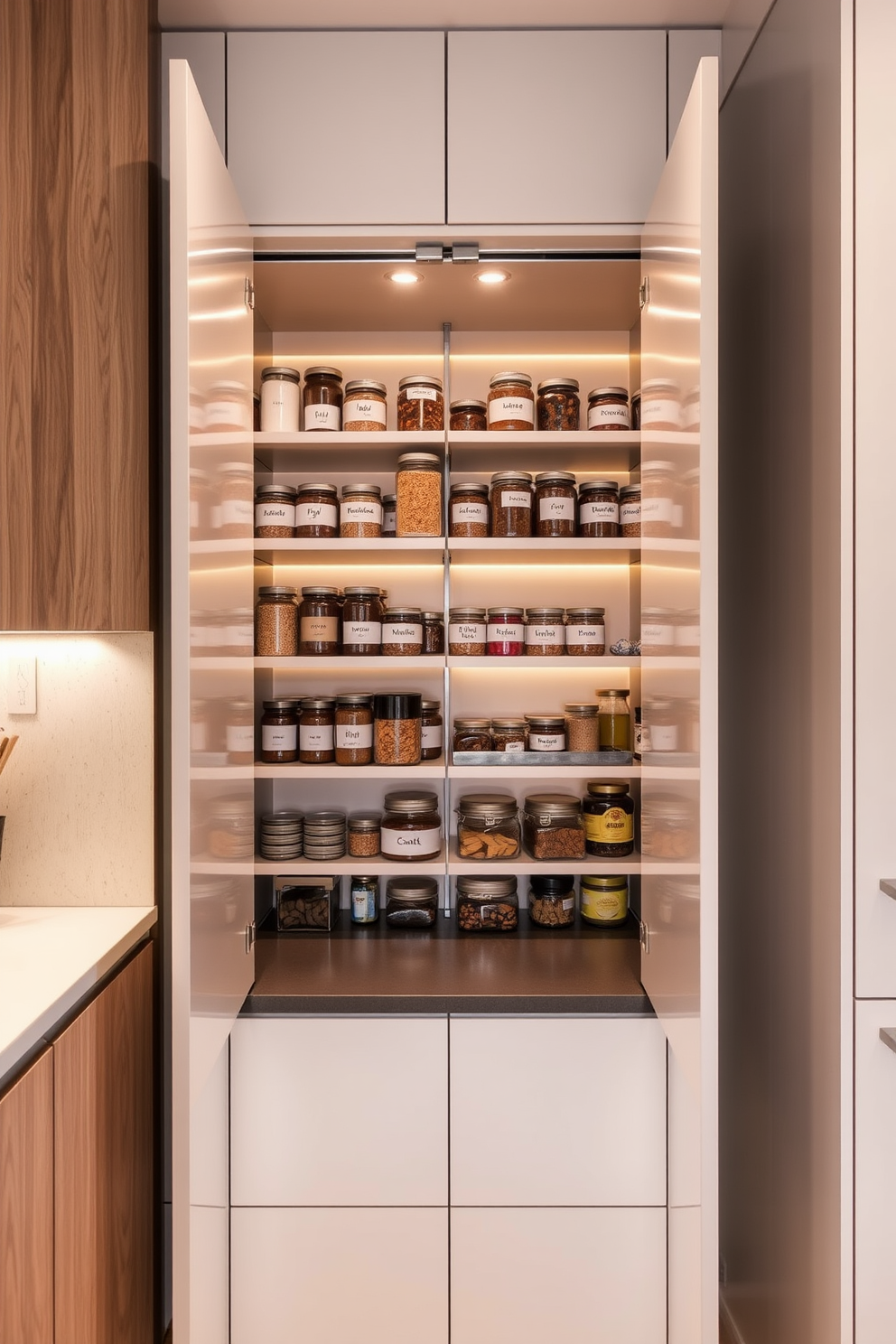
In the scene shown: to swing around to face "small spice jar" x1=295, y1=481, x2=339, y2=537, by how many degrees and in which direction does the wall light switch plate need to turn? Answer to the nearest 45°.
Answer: approximately 90° to its left

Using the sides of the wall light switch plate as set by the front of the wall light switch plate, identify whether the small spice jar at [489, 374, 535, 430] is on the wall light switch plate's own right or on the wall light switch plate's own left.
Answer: on the wall light switch plate's own left

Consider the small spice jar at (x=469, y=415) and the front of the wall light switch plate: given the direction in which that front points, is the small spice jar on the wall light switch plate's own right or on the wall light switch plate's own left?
on the wall light switch plate's own left

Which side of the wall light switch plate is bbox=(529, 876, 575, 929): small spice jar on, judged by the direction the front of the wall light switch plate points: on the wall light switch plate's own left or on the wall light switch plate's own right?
on the wall light switch plate's own left

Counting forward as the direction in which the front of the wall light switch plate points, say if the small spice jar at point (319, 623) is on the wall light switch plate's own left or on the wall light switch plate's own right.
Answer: on the wall light switch plate's own left

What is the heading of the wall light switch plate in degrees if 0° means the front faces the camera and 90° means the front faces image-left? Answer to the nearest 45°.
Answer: approximately 0°

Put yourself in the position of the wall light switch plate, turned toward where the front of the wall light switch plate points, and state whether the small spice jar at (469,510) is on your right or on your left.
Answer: on your left

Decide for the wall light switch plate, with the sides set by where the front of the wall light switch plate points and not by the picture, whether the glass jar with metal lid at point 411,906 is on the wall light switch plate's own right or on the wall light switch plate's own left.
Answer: on the wall light switch plate's own left

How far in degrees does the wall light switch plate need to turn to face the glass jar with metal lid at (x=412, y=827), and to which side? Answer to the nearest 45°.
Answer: approximately 90° to its left

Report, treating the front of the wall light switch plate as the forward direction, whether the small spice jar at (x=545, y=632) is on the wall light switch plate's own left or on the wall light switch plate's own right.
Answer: on the wall light switch plate's own left

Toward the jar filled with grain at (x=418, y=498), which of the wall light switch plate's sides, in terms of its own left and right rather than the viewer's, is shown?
left

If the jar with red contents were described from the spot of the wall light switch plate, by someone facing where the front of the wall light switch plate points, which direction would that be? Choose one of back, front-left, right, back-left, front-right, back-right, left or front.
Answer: left
